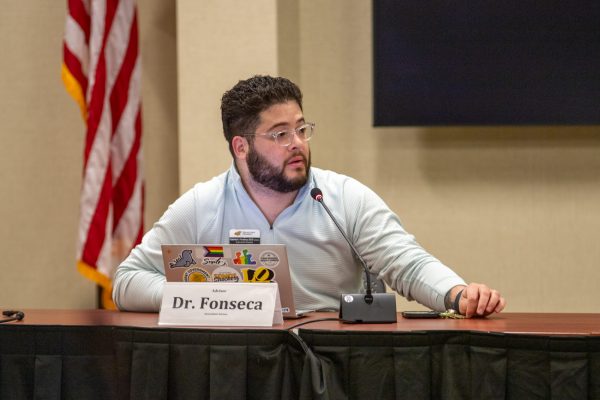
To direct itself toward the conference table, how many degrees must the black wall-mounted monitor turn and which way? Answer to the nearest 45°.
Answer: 0° — it already faces it

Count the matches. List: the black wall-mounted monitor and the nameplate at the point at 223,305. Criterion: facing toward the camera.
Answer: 2

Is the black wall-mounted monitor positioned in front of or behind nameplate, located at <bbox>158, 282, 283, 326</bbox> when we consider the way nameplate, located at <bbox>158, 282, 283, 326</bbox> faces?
behind

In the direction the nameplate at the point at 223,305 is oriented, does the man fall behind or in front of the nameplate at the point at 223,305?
behind

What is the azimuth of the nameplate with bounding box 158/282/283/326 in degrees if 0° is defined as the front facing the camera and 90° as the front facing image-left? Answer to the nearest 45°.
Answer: approximately 0°

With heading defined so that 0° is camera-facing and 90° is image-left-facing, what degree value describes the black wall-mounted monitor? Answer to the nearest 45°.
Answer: approximately 0°

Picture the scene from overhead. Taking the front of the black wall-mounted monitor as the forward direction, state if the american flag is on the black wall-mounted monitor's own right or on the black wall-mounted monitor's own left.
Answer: on the black wall-mounted monitor's own right
